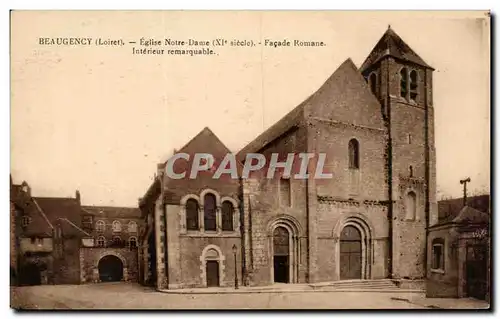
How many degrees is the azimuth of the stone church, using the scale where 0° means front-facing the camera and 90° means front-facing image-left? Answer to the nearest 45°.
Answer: approximately 0°

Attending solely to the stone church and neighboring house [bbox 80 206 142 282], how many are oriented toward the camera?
2

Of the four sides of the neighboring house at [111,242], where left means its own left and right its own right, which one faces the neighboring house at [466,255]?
left

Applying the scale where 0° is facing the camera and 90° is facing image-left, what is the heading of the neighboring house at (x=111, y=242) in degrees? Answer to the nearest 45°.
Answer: approximately 0°
